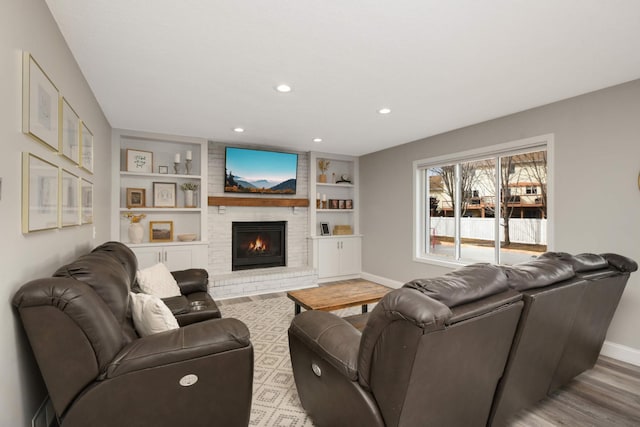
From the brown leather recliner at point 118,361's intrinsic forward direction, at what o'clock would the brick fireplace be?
The brick fireplace is roughly at 10 o'clock from the brown leather recliner.

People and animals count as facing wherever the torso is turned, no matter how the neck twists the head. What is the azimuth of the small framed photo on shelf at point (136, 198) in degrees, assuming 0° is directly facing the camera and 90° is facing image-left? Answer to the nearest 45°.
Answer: approximately 0°

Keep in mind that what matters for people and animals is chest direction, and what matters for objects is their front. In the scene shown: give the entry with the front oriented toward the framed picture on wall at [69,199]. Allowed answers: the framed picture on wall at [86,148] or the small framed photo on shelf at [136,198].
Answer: the small framed photo on shelf

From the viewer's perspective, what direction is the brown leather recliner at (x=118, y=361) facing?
to the viewer's right

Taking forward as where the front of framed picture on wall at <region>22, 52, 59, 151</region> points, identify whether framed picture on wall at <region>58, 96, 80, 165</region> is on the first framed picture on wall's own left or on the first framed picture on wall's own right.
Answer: on the first framed picture on wall's own left

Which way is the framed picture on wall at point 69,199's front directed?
to the viewer's right

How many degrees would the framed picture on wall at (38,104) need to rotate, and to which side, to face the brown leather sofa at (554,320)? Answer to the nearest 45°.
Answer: approximately 45° to its right

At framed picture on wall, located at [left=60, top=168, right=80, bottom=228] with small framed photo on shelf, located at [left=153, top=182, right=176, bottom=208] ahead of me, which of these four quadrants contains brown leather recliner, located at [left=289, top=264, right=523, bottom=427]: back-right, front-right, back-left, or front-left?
back-right

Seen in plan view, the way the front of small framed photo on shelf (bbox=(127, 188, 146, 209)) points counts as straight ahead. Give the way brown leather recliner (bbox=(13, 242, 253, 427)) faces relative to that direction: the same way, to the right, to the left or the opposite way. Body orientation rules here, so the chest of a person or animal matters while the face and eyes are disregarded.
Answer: to the left

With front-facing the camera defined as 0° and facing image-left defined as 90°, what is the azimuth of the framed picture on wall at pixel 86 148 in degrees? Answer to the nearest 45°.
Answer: approximately 270°

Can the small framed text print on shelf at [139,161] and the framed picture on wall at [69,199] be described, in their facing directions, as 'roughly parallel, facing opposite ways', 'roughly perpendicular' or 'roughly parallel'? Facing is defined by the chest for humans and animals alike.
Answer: roughly perpendicular

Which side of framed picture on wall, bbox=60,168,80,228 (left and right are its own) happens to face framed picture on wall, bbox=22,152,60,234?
right

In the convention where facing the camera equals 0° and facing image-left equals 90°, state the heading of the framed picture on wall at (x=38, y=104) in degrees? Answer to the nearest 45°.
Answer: approximately 270°

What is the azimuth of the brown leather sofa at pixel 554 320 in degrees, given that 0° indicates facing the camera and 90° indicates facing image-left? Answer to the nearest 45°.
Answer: approximately 135°
